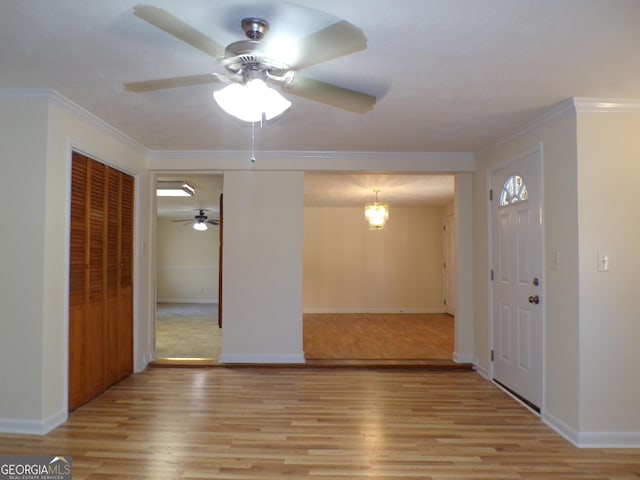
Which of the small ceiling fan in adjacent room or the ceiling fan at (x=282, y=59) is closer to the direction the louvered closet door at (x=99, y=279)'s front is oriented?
the ceiling fan

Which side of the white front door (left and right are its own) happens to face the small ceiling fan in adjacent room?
right

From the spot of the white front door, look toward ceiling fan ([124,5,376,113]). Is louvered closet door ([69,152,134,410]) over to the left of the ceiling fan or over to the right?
right

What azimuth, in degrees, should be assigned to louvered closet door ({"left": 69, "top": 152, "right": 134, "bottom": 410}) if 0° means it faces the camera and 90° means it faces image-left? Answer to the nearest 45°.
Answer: approximately 315°

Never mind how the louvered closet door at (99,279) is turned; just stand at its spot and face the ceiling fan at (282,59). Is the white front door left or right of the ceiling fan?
left

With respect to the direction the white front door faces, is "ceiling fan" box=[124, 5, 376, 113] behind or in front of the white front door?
in front

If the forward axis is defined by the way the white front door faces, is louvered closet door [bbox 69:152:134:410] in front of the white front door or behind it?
in front

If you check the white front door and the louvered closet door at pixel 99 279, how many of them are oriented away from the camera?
0

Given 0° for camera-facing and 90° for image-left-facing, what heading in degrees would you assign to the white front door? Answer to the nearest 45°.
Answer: approximately 45°
